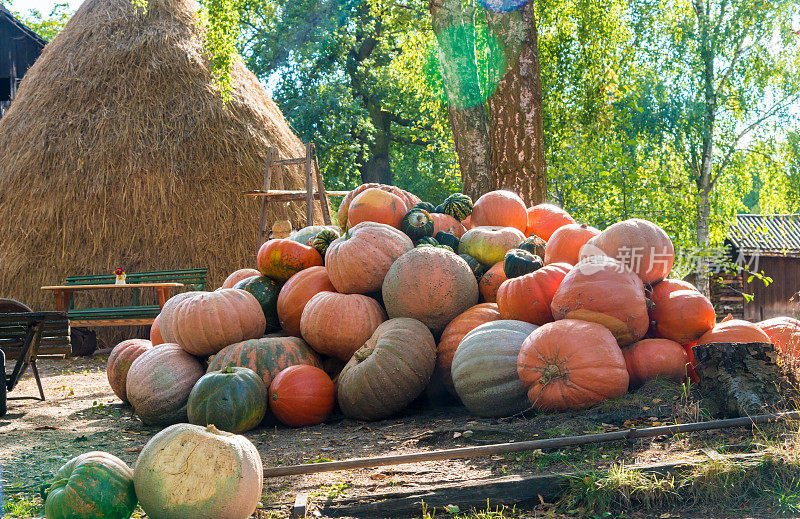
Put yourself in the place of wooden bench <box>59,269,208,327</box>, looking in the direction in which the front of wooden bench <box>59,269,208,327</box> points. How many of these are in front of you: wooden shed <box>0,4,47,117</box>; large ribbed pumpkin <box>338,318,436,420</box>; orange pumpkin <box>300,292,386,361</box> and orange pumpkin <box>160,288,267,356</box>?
3

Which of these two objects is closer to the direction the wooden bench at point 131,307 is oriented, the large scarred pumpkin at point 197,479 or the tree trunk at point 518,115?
the large scarred pumpkin

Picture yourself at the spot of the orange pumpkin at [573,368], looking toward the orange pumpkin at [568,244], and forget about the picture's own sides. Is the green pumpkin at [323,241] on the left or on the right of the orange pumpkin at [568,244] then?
left

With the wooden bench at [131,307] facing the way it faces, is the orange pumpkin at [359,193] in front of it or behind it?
in front

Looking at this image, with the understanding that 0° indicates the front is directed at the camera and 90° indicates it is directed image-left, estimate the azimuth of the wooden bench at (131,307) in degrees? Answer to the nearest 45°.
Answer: approximately 0°

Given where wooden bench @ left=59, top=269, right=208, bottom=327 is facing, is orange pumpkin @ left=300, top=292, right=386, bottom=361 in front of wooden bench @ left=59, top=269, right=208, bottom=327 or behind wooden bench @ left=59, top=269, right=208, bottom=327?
in front
